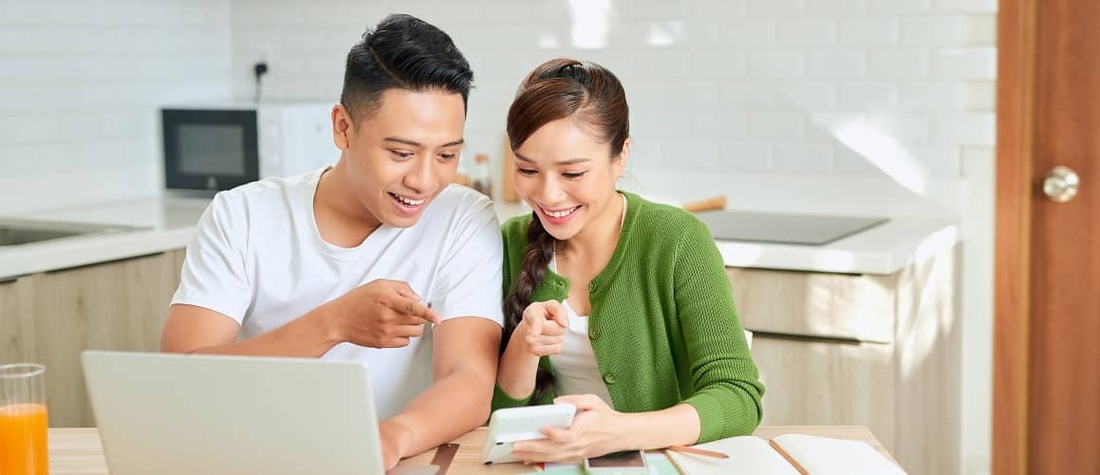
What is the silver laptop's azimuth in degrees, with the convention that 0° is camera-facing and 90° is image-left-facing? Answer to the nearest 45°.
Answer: approximately 180°

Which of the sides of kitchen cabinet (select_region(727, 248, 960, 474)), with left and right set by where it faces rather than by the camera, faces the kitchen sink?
right

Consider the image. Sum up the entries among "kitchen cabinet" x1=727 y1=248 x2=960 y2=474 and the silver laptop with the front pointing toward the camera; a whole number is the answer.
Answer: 1

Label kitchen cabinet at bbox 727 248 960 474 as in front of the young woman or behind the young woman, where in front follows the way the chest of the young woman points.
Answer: behind

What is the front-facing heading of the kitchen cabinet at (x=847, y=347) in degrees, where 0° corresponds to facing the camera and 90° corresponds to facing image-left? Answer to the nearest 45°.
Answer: approximately 0°

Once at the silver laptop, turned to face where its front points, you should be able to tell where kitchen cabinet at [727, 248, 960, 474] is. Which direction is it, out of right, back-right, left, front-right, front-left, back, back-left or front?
front-right

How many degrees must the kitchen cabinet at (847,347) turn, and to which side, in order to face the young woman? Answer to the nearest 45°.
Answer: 0° — it already faces them

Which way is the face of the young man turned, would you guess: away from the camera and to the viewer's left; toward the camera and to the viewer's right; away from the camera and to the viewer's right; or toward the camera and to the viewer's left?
toward the camera and to the viewer's right

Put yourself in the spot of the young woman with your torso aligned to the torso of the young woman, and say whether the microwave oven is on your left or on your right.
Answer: on your right

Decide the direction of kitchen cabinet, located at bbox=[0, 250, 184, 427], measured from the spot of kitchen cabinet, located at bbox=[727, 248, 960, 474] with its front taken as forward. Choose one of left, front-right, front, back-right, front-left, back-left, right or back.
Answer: right

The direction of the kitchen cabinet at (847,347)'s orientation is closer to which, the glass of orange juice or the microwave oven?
the glass of orange juice

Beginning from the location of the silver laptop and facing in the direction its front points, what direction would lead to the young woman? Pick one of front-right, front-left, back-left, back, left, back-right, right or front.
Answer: front-right

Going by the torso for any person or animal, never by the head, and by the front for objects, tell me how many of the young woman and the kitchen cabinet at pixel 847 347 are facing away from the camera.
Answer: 0
